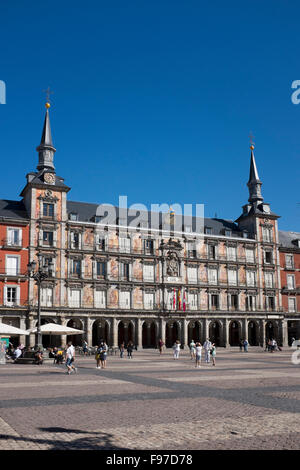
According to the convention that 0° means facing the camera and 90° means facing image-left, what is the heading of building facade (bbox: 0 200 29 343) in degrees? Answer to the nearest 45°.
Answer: approximately 0°
